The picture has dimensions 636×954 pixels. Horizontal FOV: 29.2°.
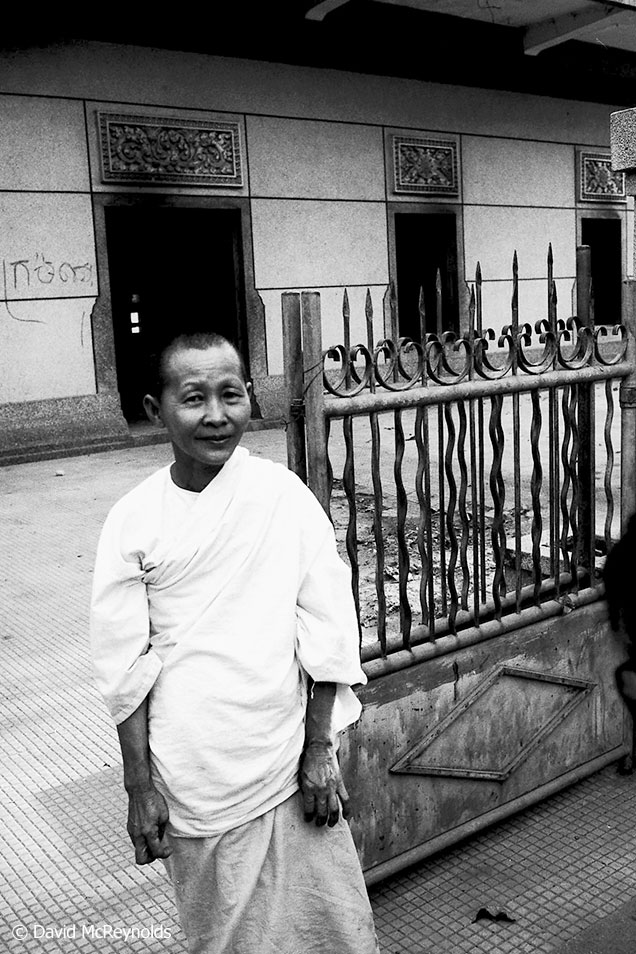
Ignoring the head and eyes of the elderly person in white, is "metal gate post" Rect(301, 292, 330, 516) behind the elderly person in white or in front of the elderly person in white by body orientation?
behind

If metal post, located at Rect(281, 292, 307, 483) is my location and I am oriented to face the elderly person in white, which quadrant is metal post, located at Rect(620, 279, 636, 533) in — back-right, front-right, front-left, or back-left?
back-left

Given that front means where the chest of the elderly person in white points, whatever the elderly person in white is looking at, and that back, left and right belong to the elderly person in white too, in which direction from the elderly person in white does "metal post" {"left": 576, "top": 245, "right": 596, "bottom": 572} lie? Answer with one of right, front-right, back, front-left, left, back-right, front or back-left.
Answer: back-left

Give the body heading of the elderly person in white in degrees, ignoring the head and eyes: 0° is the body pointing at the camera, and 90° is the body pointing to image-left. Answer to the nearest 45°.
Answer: approximately 0°

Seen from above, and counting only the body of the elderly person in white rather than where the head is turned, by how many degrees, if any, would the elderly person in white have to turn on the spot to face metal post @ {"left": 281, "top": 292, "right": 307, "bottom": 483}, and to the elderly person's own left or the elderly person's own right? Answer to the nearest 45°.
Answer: approximately 180°

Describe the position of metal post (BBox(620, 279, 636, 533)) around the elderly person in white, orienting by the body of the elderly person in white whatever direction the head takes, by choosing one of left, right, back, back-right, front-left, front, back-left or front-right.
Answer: back-left
